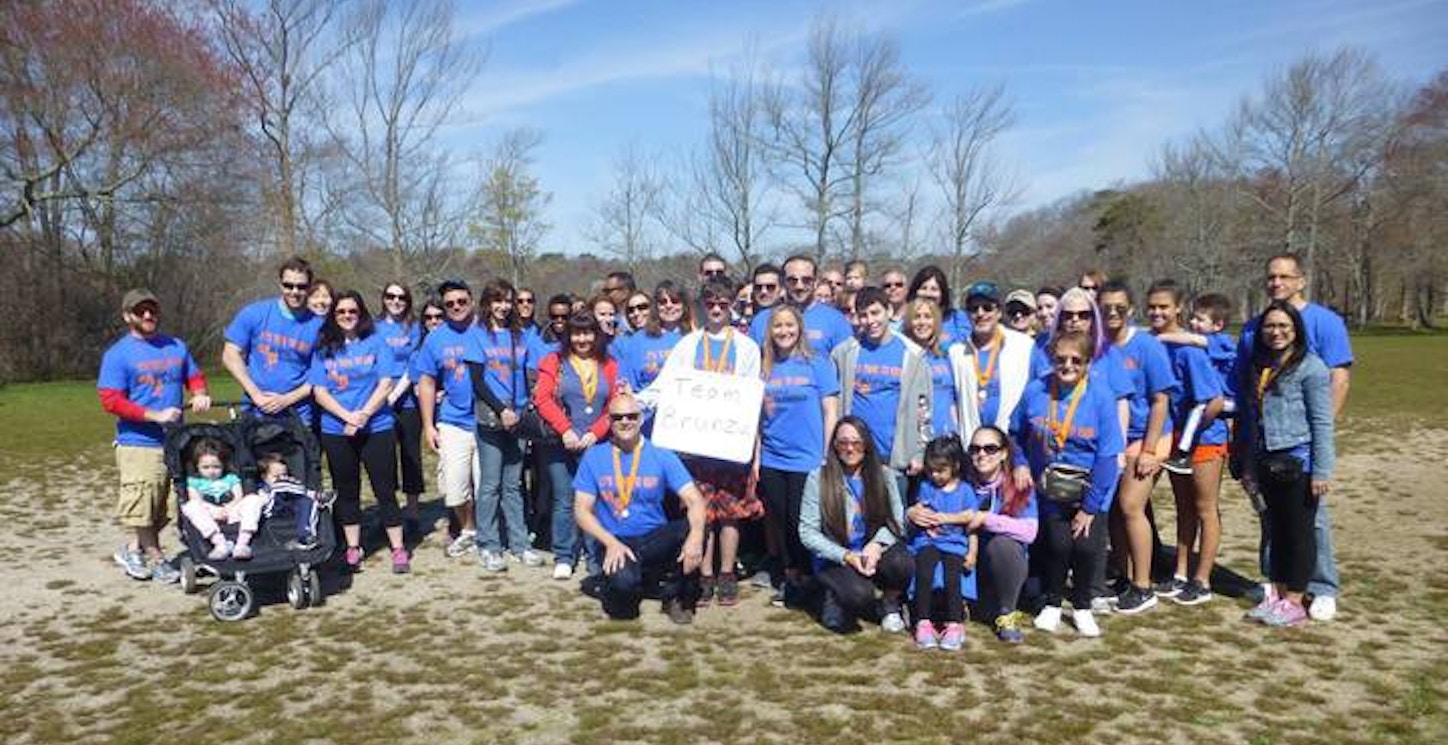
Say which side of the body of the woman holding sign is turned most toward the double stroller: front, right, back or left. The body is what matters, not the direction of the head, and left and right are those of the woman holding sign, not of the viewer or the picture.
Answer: right

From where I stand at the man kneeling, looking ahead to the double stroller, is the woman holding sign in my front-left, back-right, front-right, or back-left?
back-right

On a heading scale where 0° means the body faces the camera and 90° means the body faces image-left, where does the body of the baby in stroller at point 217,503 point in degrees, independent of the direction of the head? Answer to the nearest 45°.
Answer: approximately 0°

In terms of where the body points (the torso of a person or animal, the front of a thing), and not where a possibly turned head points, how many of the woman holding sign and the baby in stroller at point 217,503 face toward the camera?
2

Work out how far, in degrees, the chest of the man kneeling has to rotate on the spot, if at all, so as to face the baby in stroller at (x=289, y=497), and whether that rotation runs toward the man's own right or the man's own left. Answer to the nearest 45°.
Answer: approximately 90° to the man's own right

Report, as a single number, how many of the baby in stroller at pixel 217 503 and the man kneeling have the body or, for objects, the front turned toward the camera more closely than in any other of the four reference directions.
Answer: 2

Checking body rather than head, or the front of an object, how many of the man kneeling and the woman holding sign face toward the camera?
2
